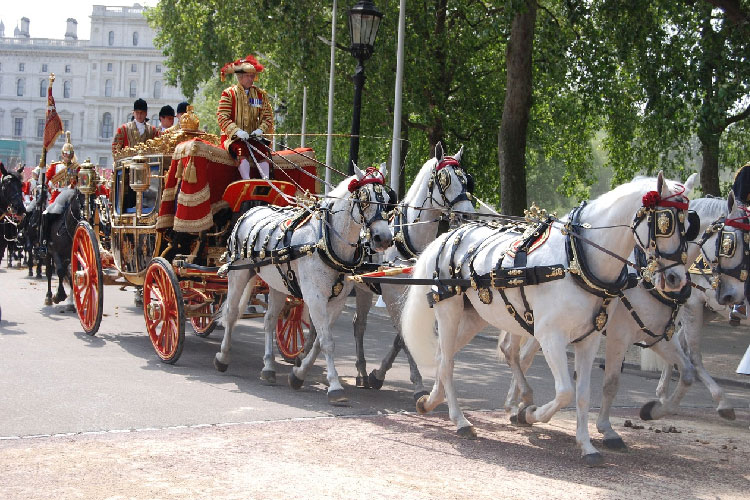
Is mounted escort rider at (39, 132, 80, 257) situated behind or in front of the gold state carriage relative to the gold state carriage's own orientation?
behind

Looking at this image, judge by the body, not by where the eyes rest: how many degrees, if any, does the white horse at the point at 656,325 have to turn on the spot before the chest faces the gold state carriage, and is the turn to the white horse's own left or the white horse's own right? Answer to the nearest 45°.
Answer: approximately 135° to the white horse's own right

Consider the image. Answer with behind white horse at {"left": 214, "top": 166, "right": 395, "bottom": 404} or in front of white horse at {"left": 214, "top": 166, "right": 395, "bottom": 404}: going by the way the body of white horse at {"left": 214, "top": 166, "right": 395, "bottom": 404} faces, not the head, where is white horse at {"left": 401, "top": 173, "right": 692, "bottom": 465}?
in front

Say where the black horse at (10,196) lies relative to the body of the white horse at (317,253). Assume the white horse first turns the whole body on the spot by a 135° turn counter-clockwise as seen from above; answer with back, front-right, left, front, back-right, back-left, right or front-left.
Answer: front-left

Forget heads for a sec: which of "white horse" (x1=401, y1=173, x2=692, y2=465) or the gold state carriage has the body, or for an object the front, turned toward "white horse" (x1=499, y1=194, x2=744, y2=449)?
the gold state carriage

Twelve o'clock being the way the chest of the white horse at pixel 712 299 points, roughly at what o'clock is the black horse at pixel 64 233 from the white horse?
The black horse is roughly at 5 o'clock from the white horse.

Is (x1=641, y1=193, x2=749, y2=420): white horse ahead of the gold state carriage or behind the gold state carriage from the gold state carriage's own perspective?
ahead

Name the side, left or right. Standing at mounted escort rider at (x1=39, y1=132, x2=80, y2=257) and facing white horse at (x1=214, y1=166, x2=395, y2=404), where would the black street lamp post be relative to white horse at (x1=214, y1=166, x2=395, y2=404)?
left

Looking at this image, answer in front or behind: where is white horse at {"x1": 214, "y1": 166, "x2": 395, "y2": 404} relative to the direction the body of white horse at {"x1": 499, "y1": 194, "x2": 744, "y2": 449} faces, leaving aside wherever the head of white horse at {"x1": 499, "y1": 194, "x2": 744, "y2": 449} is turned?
behind

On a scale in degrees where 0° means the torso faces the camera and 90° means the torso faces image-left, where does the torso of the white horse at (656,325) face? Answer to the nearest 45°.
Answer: approximately 315°

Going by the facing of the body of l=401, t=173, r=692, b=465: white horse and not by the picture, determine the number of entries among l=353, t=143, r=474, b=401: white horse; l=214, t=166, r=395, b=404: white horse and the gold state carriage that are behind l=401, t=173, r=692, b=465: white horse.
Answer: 3

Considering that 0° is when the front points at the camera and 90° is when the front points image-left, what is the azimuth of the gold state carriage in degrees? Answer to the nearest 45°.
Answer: approximately 315°

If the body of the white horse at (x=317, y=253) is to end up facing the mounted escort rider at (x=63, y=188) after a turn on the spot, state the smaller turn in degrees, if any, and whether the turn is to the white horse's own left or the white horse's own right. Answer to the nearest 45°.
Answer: approximately 180°
